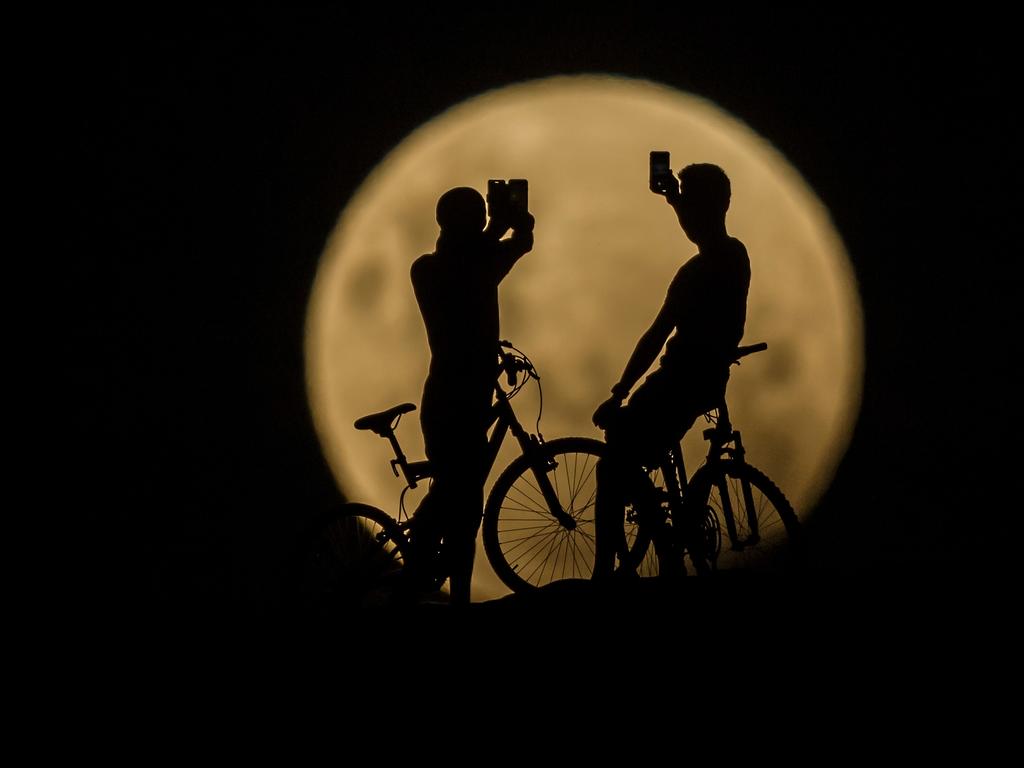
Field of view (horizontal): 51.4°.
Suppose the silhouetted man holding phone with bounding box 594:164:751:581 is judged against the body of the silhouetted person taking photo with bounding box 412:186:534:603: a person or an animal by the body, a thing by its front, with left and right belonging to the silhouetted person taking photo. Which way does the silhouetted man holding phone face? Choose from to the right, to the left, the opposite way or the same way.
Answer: the opposite way

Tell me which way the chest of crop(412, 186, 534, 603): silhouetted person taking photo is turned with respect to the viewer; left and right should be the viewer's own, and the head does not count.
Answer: facing to the right of the viewer

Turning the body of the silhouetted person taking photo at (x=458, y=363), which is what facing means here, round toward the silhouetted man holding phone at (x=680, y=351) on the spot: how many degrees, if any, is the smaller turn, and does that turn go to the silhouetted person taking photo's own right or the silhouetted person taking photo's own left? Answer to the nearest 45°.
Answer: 0° — they already face them

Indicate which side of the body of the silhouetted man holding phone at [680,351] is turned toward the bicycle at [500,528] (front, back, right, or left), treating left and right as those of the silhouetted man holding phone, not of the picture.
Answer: front

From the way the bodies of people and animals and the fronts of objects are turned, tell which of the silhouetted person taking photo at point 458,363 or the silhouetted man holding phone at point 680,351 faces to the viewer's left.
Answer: the silhouetted man holding phone

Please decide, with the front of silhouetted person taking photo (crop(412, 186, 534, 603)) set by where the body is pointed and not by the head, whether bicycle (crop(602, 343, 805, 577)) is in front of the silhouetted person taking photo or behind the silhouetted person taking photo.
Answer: in front

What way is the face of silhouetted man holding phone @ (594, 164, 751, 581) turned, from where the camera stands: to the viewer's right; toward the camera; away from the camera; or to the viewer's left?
to the viewer's left

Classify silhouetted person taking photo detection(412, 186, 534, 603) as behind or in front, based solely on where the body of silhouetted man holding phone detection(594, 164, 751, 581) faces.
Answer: in front

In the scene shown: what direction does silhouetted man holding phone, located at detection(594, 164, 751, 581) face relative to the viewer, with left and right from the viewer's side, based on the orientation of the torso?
facing to the left of the viewer
